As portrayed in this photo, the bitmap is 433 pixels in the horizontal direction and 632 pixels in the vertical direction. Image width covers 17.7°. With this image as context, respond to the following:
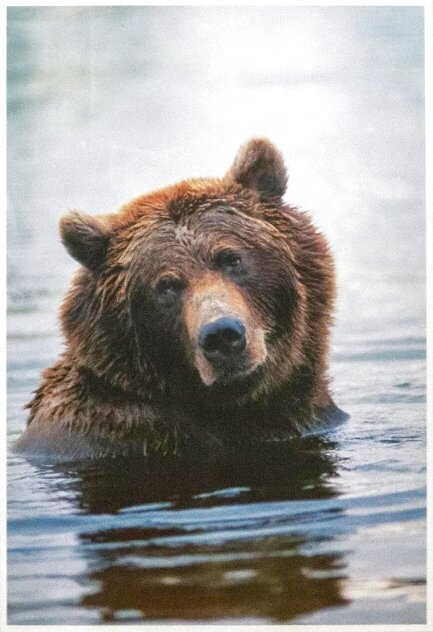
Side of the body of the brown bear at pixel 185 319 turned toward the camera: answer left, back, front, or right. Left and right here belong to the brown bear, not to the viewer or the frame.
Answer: front
